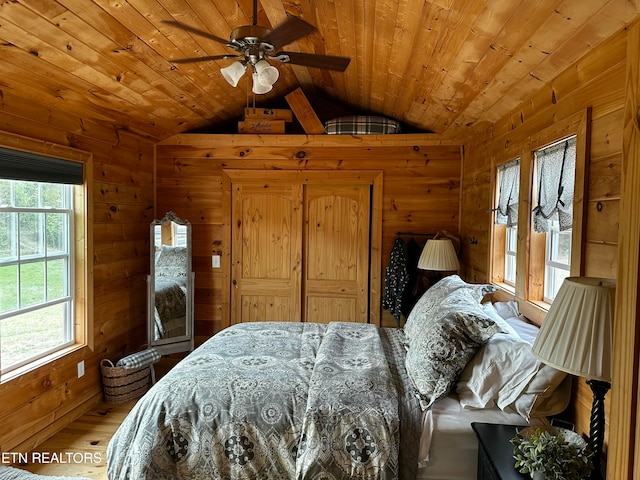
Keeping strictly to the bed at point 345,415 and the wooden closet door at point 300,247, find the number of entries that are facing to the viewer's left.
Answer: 1

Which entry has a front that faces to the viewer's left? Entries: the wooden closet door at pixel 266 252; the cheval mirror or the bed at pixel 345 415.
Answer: the bed

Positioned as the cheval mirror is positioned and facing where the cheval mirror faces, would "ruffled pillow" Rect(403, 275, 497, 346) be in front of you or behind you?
in front

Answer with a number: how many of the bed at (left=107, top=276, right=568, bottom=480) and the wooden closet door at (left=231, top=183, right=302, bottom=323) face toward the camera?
1

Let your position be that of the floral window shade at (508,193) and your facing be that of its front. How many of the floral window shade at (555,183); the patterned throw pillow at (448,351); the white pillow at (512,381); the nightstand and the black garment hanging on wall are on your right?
1

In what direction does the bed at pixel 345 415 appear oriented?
to the viewer's left

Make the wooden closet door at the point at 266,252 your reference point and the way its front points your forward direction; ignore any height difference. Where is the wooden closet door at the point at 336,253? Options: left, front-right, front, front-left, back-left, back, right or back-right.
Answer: left

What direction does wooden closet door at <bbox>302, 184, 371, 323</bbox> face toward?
toward the camera

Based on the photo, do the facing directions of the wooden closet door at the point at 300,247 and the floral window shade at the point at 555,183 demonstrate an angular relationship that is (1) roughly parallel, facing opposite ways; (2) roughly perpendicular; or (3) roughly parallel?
roughly perpendicular

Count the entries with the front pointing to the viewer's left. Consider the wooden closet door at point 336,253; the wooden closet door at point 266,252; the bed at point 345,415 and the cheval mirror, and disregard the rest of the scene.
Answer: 1

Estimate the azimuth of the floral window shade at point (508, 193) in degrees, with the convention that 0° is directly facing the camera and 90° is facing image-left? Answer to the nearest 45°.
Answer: approximately 45°

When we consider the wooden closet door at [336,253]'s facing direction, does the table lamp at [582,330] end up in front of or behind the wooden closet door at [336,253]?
in front

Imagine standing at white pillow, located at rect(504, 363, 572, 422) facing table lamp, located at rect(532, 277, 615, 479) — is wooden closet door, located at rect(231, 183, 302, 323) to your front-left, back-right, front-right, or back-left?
back-right

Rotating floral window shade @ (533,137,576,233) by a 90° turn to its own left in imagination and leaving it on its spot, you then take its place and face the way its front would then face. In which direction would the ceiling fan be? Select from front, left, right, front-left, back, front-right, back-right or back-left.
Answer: right

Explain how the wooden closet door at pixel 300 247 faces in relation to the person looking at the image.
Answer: facing the viewer

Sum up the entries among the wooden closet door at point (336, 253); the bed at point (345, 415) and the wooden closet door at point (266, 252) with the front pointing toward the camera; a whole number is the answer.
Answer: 2

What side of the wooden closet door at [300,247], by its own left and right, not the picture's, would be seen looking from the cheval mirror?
right

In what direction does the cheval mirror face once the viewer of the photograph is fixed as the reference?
facing the viewer and to the right of the viewer

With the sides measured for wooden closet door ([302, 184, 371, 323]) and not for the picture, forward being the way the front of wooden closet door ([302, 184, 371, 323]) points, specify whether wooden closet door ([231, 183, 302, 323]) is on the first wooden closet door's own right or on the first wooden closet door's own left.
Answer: on the first wooden closet door's own right

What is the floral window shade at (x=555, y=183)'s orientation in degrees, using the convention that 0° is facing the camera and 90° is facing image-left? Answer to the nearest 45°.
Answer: approximately 45°

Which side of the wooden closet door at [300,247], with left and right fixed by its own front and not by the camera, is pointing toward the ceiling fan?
front
